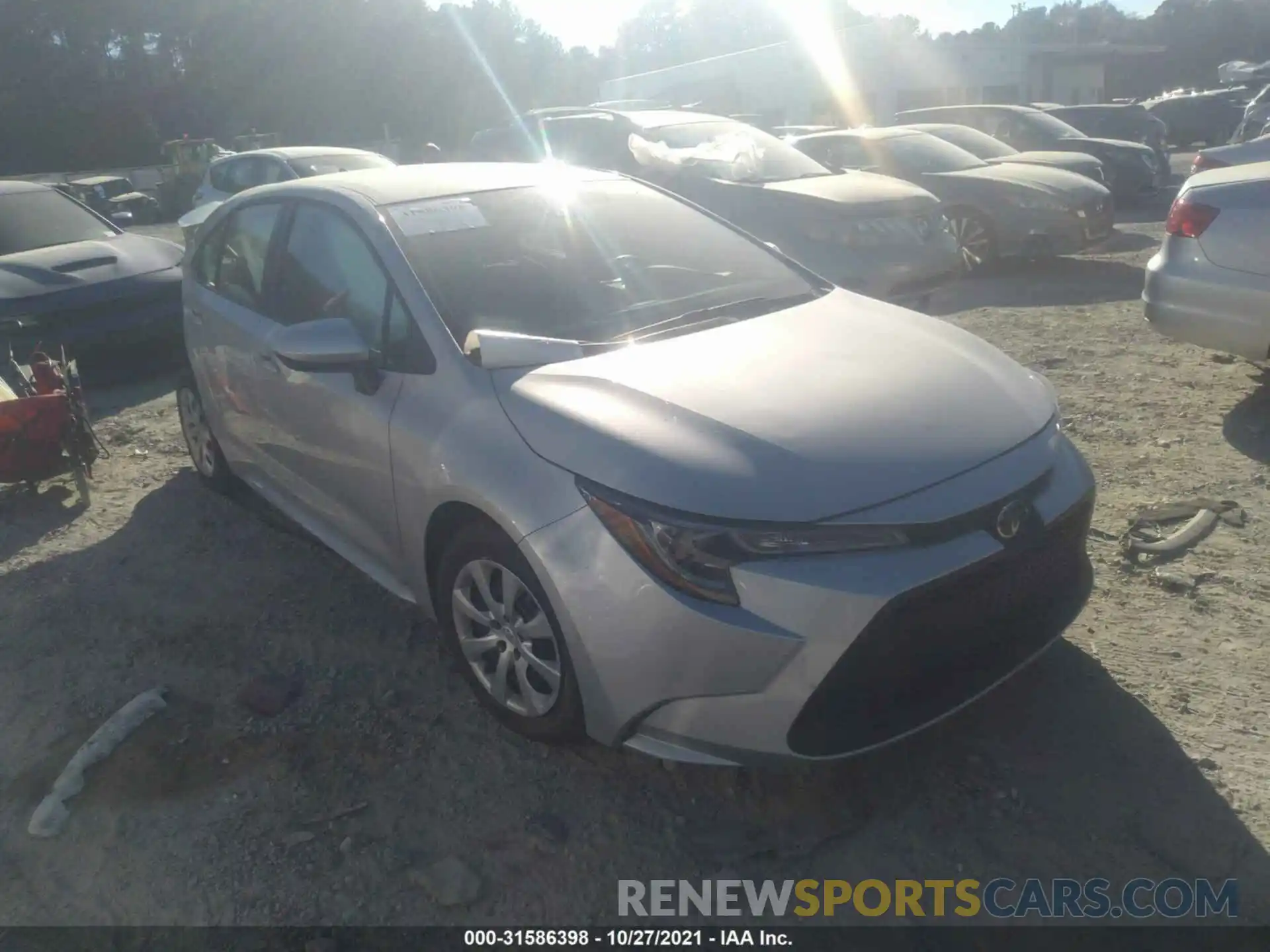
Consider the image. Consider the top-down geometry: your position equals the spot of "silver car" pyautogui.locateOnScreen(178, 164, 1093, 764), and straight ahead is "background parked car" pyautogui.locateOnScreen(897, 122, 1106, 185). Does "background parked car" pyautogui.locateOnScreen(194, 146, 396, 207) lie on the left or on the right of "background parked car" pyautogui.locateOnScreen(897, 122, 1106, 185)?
left

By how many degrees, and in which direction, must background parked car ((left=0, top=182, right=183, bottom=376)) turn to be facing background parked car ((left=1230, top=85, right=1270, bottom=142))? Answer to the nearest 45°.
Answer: approximately 45° to its left

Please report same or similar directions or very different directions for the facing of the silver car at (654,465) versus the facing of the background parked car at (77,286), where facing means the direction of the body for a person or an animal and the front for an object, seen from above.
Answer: same or similar directions

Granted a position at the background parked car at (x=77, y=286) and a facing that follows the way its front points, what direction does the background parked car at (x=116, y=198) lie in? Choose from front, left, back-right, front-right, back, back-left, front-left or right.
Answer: back-left

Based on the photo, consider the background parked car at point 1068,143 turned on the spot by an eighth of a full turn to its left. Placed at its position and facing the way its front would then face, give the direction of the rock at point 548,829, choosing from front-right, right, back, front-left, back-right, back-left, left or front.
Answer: right

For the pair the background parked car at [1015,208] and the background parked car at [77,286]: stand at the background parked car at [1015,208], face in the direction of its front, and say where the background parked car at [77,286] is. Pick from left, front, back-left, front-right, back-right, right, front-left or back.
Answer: right

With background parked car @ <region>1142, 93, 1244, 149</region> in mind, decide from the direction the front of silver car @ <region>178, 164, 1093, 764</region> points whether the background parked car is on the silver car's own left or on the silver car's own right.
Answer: on the silver car's own left

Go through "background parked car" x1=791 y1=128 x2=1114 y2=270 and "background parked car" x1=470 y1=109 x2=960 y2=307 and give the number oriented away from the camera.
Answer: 0

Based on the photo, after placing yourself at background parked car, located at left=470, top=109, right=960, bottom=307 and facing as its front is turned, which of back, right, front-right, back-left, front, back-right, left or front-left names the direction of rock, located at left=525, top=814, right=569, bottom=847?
front-right

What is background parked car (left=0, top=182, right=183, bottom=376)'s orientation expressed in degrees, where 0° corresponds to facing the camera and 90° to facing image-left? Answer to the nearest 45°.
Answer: approximately 315°

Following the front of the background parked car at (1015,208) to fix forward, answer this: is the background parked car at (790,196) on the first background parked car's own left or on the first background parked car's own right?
on the first background parked car's own right

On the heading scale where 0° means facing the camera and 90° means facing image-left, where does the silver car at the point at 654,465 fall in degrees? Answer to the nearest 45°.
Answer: approximately 315°

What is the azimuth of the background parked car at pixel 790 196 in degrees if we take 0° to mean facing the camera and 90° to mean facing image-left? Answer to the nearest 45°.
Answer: approximately 315°

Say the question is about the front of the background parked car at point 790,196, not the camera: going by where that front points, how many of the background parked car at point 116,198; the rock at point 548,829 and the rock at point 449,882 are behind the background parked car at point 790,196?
1

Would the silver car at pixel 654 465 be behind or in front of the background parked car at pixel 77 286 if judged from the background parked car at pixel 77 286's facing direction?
in front

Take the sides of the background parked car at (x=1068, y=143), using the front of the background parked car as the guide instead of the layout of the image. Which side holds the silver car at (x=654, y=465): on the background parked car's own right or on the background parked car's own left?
on the background parked car's own right
